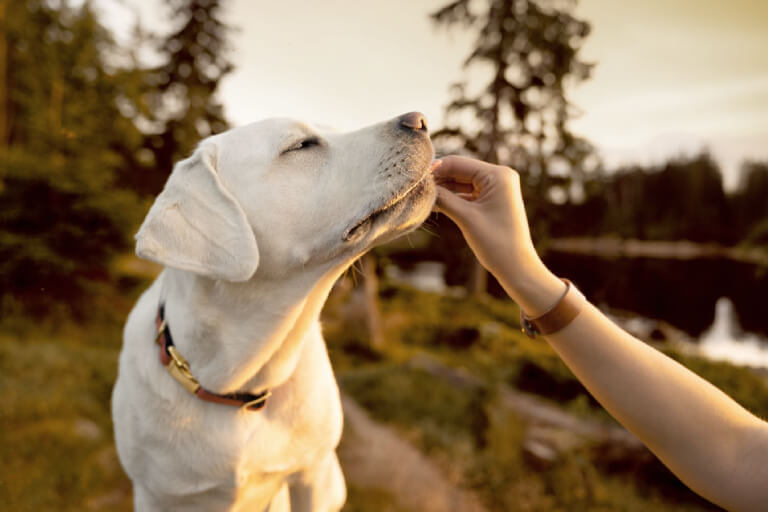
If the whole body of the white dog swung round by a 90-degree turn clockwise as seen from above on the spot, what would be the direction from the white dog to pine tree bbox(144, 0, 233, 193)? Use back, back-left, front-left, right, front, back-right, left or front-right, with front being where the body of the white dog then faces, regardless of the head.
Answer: back-right

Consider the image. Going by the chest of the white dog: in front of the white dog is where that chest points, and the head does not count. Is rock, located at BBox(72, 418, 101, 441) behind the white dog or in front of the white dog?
behind

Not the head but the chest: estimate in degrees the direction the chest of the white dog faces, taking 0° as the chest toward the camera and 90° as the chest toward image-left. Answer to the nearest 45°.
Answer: approximately 315°
